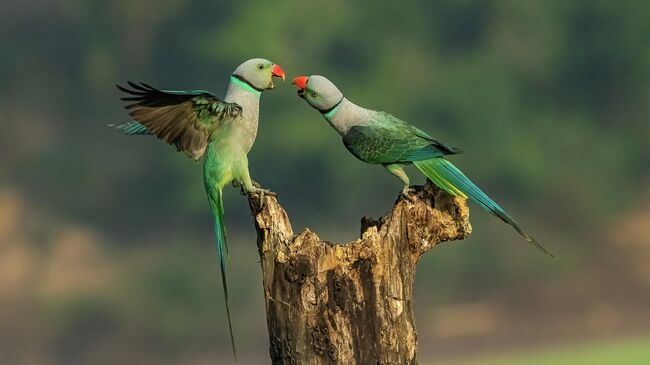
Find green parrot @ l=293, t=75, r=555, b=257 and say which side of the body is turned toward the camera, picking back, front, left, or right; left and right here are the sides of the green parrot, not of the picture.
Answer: left

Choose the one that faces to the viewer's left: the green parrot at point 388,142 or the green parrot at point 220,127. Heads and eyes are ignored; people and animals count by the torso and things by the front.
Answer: the green parrot at point 388,142

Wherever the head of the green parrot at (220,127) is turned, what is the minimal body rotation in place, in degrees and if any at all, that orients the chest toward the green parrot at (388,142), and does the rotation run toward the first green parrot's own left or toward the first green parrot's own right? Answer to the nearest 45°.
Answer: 0° — it already faces it

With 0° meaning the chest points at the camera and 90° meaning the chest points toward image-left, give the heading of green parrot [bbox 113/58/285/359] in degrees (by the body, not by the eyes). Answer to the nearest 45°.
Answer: approximately 270°

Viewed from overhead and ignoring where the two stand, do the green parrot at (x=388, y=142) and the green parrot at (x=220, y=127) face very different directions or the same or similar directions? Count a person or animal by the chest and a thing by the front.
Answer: very different directions

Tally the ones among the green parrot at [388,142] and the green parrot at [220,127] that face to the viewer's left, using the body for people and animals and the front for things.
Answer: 1
